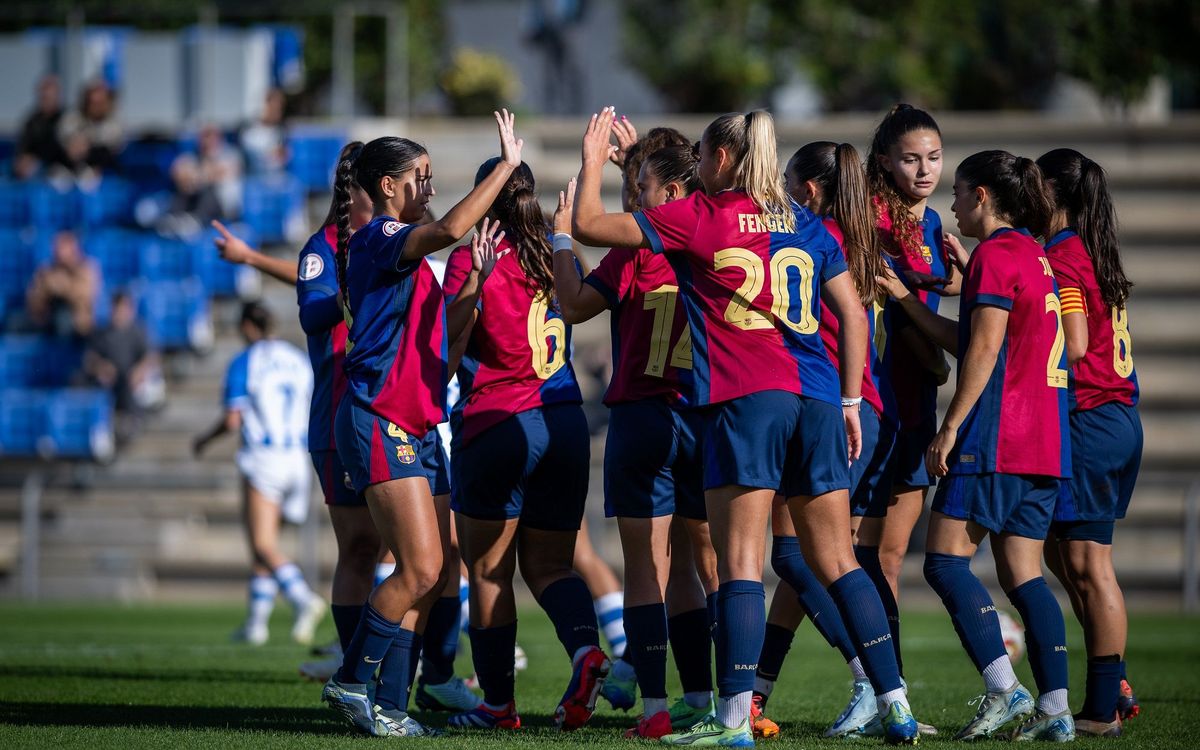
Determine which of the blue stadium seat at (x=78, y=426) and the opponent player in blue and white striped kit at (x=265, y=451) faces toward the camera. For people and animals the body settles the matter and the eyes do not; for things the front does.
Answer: the blue stadium seat

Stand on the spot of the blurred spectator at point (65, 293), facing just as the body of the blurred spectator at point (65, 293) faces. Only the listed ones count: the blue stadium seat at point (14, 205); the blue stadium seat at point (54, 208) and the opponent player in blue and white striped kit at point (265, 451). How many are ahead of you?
1

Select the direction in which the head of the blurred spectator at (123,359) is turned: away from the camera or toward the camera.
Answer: toward the camera

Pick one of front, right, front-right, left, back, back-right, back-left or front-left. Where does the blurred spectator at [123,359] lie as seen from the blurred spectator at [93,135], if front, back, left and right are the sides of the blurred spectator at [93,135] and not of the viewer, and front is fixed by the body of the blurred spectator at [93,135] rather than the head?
front

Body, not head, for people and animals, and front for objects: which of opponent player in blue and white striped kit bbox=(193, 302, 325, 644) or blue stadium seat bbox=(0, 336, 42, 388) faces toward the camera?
the blue stadium seat

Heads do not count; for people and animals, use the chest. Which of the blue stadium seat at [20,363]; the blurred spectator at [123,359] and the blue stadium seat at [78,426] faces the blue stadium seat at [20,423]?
the blue stadium seat at [20,363]

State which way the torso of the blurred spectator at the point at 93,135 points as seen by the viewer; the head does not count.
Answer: toward the camera

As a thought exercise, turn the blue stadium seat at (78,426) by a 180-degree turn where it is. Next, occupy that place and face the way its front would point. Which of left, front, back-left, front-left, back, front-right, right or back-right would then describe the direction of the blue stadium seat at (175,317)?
front-right

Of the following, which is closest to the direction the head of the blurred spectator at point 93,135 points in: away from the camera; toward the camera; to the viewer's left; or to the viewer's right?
toward the camera

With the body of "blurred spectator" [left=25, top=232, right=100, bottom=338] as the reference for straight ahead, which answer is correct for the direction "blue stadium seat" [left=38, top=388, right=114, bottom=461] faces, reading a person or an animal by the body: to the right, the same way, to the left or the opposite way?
the same way

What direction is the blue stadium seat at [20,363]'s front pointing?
toward the camera

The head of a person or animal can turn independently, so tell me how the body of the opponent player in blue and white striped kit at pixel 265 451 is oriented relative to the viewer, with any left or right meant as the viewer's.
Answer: facing away from the viewer and to the left of the viewer

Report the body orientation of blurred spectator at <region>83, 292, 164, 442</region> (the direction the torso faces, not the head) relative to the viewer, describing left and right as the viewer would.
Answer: facing the viewer

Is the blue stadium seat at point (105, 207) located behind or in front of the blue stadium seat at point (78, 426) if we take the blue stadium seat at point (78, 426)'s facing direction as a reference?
behind

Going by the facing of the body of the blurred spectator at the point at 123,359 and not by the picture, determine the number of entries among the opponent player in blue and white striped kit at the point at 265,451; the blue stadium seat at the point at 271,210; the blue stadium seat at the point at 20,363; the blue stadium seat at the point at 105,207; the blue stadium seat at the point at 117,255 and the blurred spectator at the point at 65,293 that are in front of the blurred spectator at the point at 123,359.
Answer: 1
